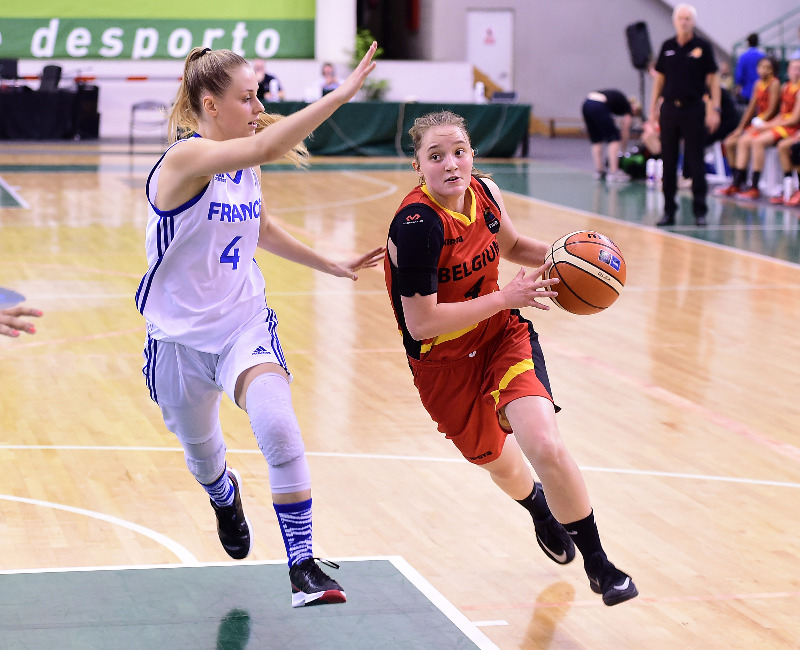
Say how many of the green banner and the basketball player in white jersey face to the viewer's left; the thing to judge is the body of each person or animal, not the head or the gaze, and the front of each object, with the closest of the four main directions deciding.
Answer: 0

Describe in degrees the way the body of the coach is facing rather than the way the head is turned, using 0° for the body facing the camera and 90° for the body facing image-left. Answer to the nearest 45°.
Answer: approximately 0°

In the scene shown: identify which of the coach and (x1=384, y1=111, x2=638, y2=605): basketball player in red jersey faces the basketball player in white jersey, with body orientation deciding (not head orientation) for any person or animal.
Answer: the coach

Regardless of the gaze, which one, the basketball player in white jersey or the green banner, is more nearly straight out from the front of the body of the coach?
the basketball player in white jersey

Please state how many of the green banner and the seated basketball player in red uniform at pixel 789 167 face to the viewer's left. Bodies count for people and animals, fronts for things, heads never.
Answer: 1

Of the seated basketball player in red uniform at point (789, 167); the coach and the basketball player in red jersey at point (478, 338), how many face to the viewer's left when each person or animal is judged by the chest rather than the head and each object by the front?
1

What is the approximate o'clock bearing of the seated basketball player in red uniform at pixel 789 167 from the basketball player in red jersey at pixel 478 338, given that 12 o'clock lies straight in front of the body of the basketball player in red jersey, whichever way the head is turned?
The seated basketball player in red uniform is roughly at 8 o'clock from the basketball player in red jersey.

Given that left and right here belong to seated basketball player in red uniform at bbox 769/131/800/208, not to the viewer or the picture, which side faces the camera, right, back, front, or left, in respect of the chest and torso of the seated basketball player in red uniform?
left

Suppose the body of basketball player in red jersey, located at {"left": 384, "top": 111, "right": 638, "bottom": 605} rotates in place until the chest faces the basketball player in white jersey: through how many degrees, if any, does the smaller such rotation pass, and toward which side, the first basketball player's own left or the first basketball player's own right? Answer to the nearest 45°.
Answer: approximately 135° to the first basketball player's own right
